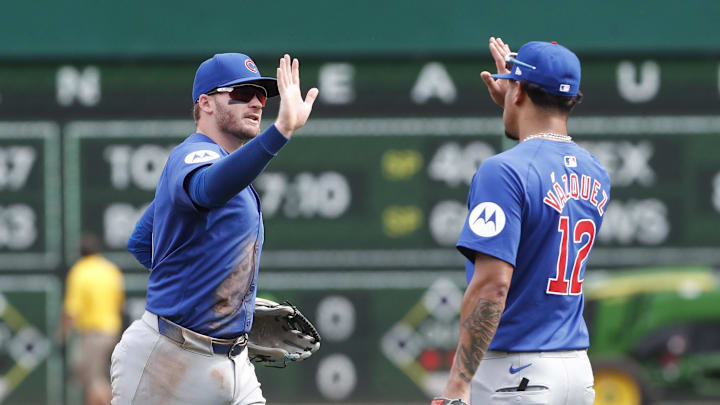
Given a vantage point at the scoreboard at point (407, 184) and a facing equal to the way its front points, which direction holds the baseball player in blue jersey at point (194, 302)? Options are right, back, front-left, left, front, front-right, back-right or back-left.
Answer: front

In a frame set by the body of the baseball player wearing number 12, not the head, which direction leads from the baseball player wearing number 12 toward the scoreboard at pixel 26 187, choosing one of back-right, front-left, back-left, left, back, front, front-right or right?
front

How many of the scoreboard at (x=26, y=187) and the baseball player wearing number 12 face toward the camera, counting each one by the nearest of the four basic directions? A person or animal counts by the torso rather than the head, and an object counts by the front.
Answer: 1

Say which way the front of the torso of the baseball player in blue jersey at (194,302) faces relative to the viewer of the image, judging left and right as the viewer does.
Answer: facing the viewer and to the right of the viewer

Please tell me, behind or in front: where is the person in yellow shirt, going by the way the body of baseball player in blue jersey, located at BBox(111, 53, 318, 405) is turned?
behind

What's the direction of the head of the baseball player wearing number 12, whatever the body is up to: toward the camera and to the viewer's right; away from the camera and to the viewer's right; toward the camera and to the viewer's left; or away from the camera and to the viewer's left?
away from the camera and to the viewer's left

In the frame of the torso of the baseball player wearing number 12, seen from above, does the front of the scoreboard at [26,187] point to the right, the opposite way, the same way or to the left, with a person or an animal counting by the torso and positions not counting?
the opposite way

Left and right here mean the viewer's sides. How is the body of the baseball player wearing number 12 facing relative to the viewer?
facing away from the viewer and to the left of the viewer
